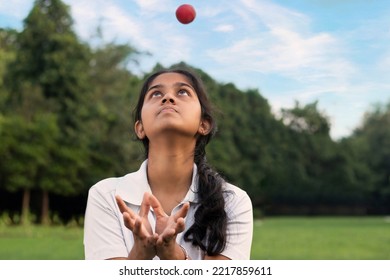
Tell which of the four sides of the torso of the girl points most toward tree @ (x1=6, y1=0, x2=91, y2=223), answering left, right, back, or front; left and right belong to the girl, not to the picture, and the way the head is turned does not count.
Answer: back

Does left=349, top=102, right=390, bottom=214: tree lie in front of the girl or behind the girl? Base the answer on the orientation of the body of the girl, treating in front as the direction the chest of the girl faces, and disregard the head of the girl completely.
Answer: behind

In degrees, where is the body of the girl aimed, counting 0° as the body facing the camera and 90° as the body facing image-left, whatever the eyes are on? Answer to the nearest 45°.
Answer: approximately 0°
